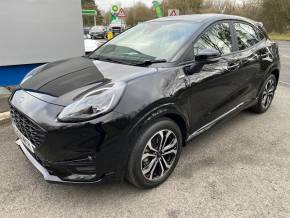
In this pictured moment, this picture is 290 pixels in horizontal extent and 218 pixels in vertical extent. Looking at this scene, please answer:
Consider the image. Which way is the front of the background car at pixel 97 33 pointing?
toward the camera

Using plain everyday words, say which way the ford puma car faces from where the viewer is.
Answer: facing the viewer and to the left of the viewer

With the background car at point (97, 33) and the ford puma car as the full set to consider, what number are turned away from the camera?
0

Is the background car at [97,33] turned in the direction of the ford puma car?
yes

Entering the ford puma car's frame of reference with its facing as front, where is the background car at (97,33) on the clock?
The background car is roughly at 4 o'clock from the ford puma car.
